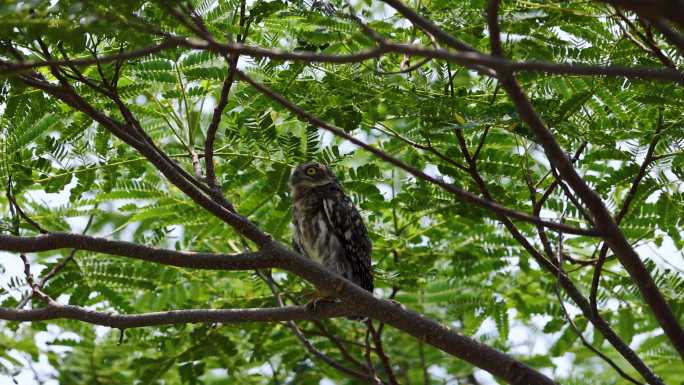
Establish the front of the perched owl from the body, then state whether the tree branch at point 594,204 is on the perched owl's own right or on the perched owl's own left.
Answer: on the perched owl's own left

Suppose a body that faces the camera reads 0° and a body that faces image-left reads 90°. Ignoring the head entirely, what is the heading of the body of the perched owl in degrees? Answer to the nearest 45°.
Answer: approximately 45°
